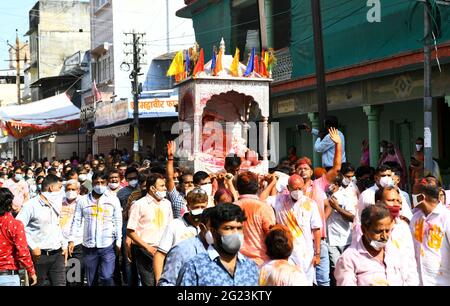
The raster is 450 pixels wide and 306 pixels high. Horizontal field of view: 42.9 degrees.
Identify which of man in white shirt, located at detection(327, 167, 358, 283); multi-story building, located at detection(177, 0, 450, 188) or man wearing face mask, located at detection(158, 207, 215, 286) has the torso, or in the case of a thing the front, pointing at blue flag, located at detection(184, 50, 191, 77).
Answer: the multi-story building

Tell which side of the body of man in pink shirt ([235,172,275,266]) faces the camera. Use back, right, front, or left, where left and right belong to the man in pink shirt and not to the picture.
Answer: back

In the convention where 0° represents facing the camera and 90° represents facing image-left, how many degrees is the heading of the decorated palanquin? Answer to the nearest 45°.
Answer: approximately 0°

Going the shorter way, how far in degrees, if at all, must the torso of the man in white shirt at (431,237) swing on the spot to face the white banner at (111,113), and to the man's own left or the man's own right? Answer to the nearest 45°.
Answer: approximately 90° to the man's own right

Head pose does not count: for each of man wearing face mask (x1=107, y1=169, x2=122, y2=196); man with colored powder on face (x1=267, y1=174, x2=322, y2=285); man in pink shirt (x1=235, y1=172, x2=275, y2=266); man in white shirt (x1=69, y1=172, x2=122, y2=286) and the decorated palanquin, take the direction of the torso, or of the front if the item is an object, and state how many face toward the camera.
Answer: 4

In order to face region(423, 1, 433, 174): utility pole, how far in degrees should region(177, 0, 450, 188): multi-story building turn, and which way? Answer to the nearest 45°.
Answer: approximately 45° to its left

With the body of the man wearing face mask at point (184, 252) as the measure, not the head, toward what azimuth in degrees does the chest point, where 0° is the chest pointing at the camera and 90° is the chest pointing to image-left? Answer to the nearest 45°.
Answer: approximately 315°

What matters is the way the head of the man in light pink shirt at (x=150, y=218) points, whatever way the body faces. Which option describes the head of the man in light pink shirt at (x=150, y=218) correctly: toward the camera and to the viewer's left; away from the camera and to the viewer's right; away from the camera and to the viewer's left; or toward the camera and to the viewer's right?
toward the camera and to the viewer's right

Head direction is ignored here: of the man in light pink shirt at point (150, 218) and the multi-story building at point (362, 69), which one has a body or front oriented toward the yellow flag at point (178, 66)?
the multi-story building

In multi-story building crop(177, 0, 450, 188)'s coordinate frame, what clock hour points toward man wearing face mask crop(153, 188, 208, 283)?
The man wearing face mask is roughly at 11 o'clock from the multi-story building.

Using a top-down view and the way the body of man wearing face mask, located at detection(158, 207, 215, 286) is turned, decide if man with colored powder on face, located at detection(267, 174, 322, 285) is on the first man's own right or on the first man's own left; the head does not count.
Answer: on the first man's own left

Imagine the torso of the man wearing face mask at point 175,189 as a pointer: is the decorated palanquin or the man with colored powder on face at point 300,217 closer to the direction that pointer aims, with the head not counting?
the man with colored powder on face
